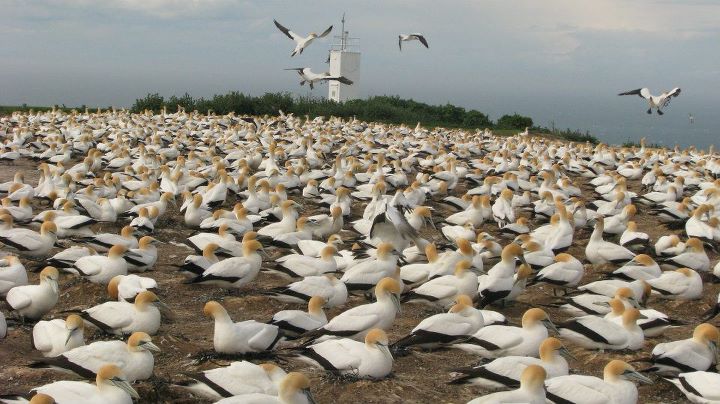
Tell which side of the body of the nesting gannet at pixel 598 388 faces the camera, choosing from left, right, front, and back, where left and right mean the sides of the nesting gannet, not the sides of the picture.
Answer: right

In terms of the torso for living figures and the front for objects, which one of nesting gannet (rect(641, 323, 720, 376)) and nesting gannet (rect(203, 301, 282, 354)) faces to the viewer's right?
nesting gannet (rect(641, 323, 720, 376))

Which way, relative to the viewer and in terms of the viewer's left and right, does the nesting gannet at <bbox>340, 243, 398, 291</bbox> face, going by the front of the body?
facing to the right of the viewer

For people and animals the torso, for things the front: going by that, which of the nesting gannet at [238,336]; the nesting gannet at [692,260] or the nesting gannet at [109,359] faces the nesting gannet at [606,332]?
the nesting gannet at [109,359]

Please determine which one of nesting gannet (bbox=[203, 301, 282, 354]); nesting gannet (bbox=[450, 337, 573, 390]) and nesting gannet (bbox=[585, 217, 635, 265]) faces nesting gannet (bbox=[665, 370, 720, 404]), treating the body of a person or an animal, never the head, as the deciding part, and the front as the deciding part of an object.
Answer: nesting gannet (bbox=[450, 337, 573, 390])

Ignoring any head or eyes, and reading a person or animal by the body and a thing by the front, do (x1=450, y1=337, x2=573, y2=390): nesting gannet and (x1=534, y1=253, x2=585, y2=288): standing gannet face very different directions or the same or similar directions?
same or similar directions

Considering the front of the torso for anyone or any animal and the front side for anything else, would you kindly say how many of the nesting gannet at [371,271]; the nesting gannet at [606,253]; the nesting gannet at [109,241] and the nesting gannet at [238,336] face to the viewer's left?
2

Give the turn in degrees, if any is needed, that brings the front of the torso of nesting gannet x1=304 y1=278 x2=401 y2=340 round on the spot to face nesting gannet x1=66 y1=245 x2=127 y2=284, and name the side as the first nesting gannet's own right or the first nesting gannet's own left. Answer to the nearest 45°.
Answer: approximately 135° to the first nesting gannet's own left

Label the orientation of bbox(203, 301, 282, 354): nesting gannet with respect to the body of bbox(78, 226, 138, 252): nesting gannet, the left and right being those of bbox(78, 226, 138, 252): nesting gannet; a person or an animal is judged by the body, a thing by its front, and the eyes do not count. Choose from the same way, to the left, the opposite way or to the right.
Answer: the opposite way

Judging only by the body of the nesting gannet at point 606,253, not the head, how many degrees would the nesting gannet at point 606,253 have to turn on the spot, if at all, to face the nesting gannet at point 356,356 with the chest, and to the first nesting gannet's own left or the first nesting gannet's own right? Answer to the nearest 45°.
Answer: approximately 90° to the first nesting gannet's own left

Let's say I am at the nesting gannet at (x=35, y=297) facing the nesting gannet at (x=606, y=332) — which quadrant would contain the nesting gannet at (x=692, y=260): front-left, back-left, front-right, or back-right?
front-left

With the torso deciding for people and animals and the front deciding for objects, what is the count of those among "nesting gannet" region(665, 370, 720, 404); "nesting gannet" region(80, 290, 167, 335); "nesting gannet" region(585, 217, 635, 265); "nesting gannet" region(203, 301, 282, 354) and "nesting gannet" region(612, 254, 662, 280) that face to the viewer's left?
2

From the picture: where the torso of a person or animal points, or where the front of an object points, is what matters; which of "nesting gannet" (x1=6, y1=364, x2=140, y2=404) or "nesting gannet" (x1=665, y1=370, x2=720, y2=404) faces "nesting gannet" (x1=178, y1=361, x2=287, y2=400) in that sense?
"nesting gannet" (x1=6, y1=364, x2=140, y2=404)
